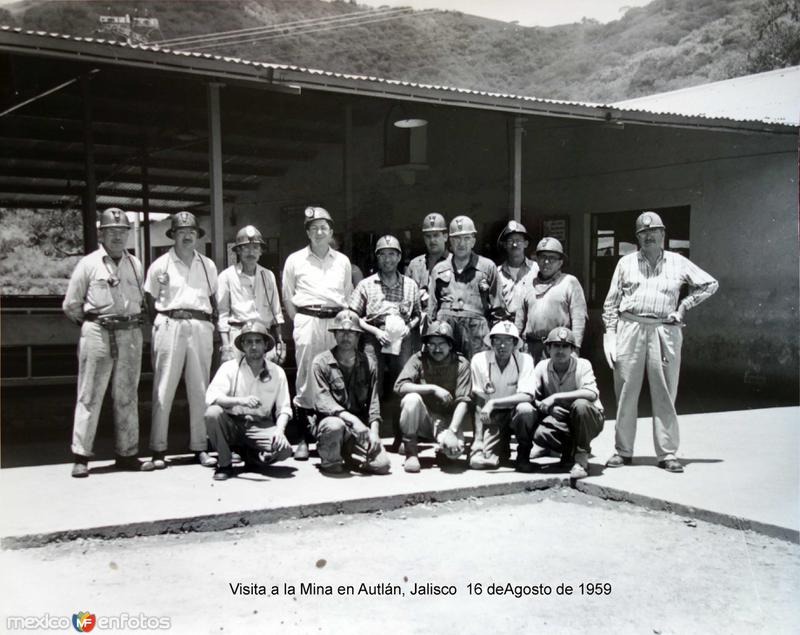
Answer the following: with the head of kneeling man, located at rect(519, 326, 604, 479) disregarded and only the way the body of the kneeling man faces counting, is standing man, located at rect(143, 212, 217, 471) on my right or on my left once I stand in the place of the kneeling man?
on my right

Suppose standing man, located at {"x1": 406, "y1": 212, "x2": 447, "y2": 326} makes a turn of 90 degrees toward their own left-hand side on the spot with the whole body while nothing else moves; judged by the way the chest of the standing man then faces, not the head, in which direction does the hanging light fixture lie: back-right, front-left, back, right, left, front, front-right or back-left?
left

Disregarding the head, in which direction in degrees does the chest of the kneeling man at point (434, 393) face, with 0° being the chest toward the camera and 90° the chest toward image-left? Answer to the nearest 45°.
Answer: approximately 0°

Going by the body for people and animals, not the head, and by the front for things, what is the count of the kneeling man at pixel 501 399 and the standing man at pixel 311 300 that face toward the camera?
2

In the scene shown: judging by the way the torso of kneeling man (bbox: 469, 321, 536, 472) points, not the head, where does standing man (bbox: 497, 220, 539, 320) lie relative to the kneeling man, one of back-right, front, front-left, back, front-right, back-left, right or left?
back

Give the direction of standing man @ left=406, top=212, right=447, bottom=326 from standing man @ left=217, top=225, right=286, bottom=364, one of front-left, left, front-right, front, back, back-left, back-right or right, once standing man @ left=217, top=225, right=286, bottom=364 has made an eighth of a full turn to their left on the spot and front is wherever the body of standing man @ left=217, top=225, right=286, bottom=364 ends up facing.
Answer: front-left

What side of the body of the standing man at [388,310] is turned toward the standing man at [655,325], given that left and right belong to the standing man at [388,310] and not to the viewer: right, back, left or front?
left

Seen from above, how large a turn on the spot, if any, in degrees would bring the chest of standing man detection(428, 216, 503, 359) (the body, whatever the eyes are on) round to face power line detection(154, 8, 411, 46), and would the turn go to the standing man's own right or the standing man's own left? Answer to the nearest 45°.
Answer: approximately 135° to the standing man's own right
